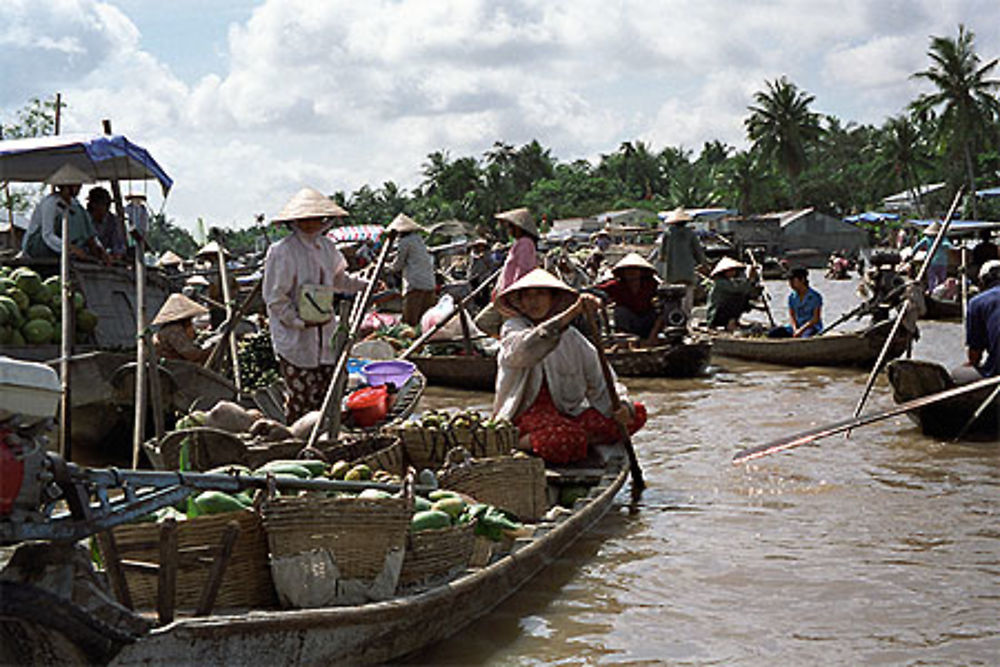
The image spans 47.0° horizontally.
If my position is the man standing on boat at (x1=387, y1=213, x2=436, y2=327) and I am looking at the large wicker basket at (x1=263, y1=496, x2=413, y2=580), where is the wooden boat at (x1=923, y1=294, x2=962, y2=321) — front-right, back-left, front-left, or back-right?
back-left

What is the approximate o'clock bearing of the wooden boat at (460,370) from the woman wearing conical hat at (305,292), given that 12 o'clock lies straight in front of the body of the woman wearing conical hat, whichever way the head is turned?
The wooden boat is roughly at 8 o'clock from the woman wearing conical hat.

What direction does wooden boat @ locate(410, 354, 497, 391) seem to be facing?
to the viewer's left

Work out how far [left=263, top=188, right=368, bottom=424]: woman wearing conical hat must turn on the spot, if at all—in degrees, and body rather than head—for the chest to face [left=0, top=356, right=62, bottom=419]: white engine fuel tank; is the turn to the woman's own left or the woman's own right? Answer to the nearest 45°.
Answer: approximately 45° to the woman's own right

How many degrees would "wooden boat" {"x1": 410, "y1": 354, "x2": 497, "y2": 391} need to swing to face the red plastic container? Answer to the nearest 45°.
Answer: approximately 90° to its left

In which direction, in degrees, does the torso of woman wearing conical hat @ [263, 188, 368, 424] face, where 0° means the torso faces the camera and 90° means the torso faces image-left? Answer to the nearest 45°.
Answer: approximately 315°

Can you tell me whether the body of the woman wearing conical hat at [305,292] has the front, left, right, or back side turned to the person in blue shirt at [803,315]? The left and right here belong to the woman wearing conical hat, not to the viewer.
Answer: left

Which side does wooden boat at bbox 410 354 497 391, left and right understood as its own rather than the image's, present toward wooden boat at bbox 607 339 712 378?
back

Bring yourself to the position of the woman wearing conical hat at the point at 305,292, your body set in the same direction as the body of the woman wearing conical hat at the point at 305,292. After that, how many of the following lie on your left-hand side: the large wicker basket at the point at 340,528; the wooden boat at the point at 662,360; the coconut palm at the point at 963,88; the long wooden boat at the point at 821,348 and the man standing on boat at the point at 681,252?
4
